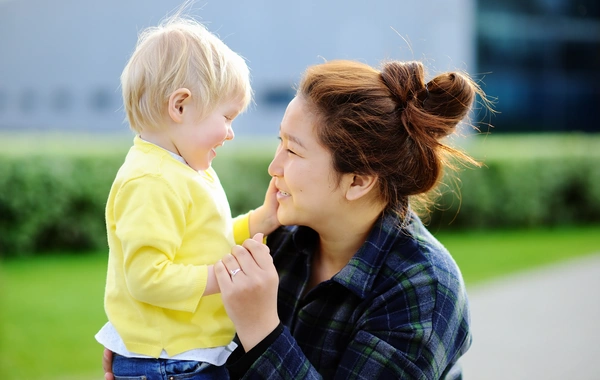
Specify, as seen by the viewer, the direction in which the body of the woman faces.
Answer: to the viewer's left

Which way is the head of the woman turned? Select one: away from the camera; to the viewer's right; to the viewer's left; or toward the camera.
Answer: to the viewer's left

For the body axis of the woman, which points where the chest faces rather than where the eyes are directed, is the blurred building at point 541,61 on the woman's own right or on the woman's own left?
on the woman's own right

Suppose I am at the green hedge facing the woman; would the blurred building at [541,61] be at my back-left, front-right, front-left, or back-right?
back-left

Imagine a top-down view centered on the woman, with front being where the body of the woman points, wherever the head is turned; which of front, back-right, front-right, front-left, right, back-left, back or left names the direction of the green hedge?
right
